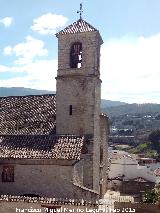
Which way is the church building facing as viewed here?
to the viewer's right

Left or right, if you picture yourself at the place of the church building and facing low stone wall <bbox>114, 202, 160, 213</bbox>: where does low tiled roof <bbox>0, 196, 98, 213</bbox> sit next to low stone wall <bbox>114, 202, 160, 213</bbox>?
right
